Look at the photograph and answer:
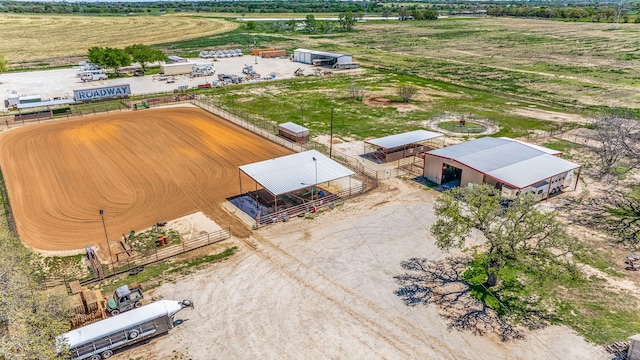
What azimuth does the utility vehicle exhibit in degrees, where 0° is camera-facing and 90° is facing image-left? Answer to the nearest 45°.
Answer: approximately 45°

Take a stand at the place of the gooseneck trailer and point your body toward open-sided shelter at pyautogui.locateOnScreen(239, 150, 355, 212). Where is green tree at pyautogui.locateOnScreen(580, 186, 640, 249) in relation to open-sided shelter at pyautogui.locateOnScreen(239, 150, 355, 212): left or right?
right

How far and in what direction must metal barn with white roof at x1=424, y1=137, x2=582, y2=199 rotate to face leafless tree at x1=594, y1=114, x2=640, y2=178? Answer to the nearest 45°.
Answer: approximately 180°

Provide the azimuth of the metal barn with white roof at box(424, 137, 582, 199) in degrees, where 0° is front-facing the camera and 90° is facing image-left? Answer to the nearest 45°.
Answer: approximately 45°

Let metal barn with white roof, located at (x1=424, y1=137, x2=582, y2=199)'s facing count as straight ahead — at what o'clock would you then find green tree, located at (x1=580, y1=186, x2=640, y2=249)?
The green tree is roughly at 8 o'clock from the metal barn with white roof.

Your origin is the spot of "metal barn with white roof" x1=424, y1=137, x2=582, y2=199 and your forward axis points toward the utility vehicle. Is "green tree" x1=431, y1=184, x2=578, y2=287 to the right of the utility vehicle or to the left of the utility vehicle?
left

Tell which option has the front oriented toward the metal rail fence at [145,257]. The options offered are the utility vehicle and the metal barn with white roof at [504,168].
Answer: the metal barn with white roof

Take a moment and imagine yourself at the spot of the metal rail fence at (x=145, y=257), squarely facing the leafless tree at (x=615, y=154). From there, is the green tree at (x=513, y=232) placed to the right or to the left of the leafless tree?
right
